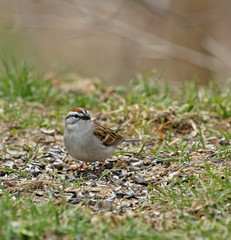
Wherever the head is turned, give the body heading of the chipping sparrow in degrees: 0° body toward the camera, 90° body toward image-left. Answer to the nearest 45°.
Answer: approximately 45°
